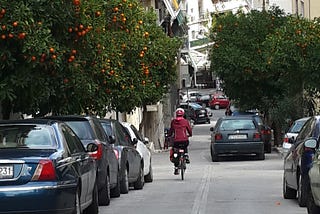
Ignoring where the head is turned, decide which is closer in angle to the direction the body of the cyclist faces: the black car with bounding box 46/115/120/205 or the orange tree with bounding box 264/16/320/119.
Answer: the orange tree

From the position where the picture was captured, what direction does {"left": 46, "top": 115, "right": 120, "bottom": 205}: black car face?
facing away from the viewer

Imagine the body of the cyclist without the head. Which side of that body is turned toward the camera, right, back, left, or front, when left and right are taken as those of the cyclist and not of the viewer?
back

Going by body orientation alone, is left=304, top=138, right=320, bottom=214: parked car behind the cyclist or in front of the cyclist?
behind
